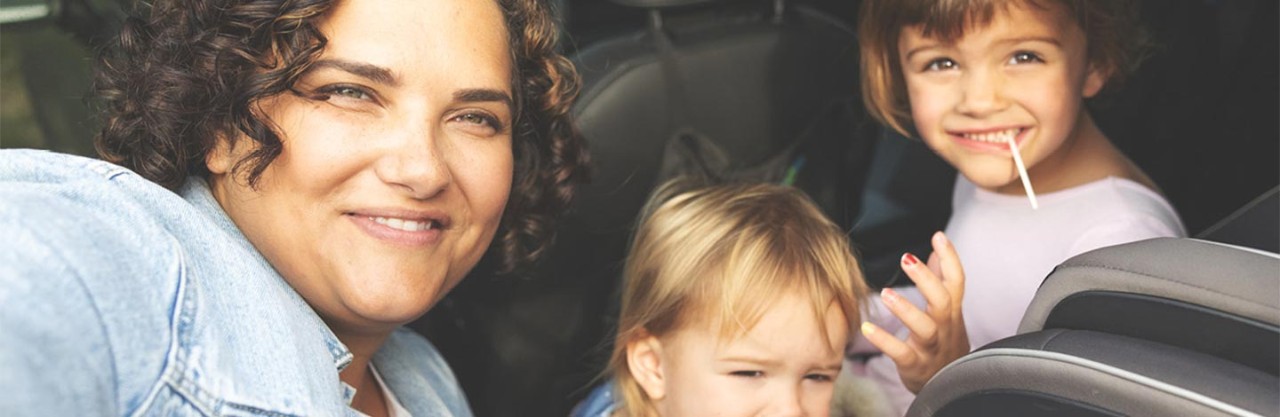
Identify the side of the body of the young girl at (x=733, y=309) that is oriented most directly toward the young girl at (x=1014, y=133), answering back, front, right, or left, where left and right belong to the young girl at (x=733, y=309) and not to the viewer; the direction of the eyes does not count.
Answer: left

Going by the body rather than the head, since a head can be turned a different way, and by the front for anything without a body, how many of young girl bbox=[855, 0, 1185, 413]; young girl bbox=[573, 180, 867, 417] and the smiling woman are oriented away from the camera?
0

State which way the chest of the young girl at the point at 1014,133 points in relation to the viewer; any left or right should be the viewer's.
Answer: facing the viewer and to the left of the viewer

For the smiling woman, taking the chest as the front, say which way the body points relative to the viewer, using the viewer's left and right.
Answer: facing the viewer and to the right of the viewer

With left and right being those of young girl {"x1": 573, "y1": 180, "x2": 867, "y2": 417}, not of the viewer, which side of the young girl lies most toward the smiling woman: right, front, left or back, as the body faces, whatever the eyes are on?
right

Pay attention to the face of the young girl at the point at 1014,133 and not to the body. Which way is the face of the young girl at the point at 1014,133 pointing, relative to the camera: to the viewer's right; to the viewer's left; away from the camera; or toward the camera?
toward the camera

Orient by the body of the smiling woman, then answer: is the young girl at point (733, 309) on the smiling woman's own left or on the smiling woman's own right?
on the smiling woman's own left
